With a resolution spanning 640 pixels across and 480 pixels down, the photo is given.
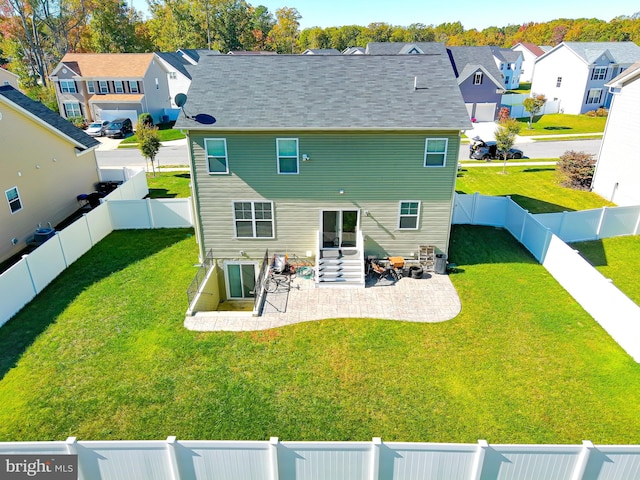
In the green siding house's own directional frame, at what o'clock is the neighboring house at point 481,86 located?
The neighboring house is roughly at 1 o'clock from the green siding house.

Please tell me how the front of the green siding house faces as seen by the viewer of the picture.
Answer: facing away from the viewer

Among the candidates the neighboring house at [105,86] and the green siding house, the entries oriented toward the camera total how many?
1

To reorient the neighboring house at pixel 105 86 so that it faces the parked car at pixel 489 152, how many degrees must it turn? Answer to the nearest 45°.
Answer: approximately 45° to its left

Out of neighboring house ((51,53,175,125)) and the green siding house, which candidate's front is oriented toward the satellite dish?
the neighboring house

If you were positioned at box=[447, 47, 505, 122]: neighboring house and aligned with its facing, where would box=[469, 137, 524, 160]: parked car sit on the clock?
The parked car is roughly at 12 o'clock from the neighboring house.

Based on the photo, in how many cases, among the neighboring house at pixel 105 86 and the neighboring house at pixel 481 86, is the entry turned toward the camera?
2

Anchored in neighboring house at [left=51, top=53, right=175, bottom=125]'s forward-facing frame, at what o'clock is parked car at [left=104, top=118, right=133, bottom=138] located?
The parked car is roughly at 12 o'clock from the neighboring house.

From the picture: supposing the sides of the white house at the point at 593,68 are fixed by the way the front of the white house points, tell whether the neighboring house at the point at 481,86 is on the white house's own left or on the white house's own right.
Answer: on the white house's own right

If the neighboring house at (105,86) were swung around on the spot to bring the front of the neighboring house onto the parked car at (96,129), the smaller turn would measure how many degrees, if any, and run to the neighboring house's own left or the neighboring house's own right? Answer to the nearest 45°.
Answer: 0° — it already faces it

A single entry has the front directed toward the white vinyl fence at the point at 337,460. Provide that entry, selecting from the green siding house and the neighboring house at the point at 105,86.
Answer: the neighboring house

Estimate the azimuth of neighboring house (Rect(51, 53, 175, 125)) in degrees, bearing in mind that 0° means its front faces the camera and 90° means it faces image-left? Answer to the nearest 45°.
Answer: approximately 0°
